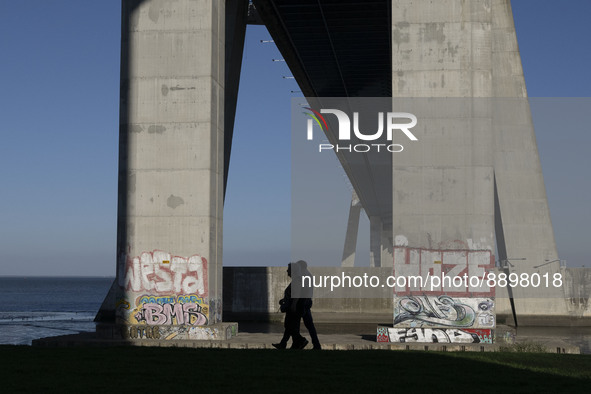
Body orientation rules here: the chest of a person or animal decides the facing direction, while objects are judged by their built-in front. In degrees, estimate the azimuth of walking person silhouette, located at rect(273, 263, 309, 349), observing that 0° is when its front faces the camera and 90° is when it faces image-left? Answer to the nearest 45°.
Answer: approximately 90°

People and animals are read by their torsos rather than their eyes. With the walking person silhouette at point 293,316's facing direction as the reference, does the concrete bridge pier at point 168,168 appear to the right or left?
on its right

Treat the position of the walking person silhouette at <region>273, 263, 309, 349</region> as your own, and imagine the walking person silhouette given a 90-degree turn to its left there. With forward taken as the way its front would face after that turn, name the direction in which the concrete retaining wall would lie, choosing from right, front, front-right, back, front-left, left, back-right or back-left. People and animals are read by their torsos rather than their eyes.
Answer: back
